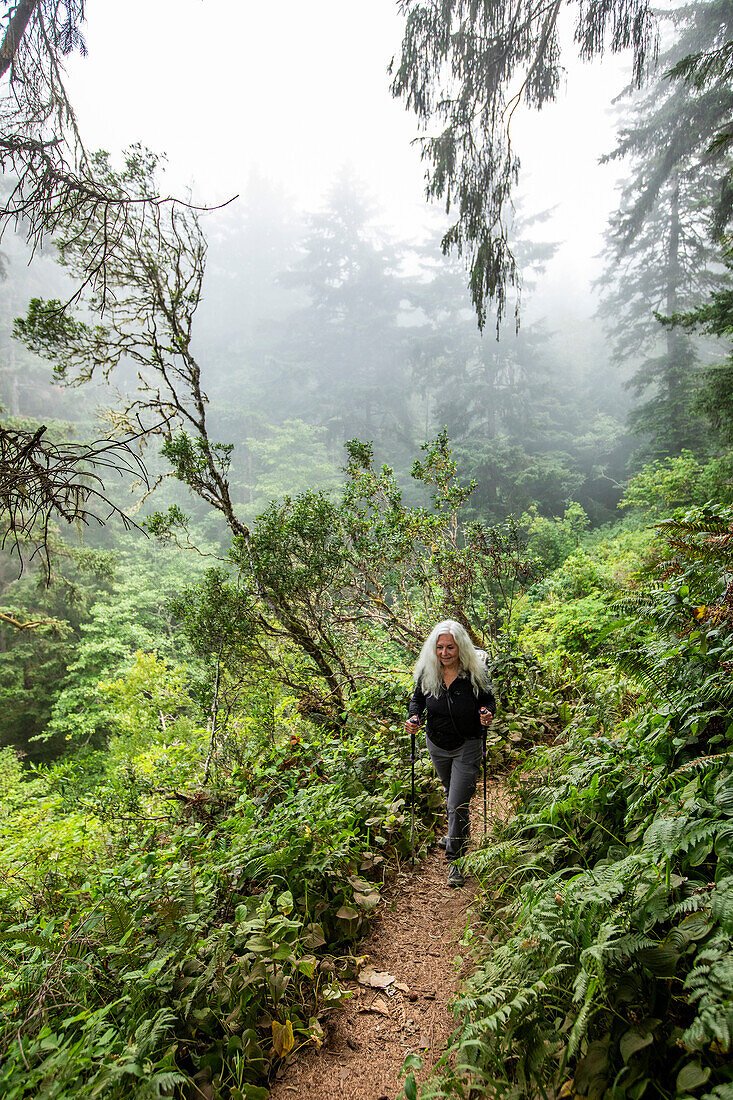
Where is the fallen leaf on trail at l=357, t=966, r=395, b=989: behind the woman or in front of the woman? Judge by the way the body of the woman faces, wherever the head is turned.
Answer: in front

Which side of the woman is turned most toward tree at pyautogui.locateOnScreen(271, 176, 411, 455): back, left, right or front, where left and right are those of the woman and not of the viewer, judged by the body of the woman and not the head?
back

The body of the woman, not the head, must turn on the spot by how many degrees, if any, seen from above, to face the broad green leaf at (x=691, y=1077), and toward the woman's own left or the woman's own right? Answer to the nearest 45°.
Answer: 0° — they already face it

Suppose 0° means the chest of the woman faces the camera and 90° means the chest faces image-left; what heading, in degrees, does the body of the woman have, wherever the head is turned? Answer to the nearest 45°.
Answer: approximately 0°

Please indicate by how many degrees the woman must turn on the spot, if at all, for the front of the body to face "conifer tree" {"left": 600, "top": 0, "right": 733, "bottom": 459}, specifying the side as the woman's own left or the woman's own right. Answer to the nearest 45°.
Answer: approximately 135° to the woman's own left

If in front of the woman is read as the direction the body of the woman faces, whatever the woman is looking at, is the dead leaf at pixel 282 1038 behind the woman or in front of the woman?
in front
